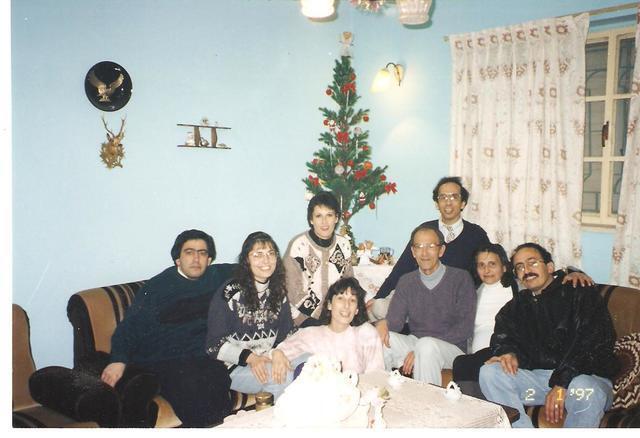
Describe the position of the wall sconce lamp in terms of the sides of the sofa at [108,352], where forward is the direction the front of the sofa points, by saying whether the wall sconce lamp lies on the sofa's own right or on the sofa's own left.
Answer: on the sofa's own left

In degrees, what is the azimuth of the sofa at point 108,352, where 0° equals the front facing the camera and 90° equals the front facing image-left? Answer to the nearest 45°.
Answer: approximately 315°

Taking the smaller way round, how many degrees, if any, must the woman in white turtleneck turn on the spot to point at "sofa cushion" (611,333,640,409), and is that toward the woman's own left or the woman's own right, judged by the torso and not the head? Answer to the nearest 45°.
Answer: approximately 90° to the woman's own left

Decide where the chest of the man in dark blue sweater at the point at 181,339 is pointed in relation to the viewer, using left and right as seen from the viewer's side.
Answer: facing the viewer and to the right of the viewer

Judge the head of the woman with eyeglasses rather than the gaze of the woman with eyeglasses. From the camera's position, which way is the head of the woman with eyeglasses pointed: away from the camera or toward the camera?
toward the camera

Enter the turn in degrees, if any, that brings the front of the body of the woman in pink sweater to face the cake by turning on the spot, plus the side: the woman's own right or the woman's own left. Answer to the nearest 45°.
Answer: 0° — they already face it

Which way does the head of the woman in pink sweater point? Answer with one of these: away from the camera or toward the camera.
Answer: toward the camera

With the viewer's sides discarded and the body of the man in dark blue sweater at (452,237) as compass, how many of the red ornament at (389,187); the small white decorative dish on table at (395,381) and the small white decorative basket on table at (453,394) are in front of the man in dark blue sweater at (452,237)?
2

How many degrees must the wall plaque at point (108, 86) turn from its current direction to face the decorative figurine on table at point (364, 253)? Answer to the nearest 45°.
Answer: approximately 90° to its left

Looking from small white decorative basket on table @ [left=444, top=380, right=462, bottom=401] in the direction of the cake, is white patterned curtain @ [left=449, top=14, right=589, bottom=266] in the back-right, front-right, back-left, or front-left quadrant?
back-right

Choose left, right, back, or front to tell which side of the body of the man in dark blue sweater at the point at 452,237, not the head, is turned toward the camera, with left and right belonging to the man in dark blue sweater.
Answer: front

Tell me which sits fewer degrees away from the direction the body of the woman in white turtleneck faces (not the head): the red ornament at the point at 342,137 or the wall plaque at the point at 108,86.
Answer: the wall plaque

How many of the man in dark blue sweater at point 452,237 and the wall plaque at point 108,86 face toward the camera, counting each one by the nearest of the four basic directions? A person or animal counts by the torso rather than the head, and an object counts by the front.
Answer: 2

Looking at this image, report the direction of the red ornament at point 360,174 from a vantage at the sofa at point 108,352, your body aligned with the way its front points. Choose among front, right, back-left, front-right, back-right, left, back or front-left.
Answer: left

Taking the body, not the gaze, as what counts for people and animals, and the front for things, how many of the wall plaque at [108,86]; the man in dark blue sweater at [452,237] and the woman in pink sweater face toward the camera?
3
